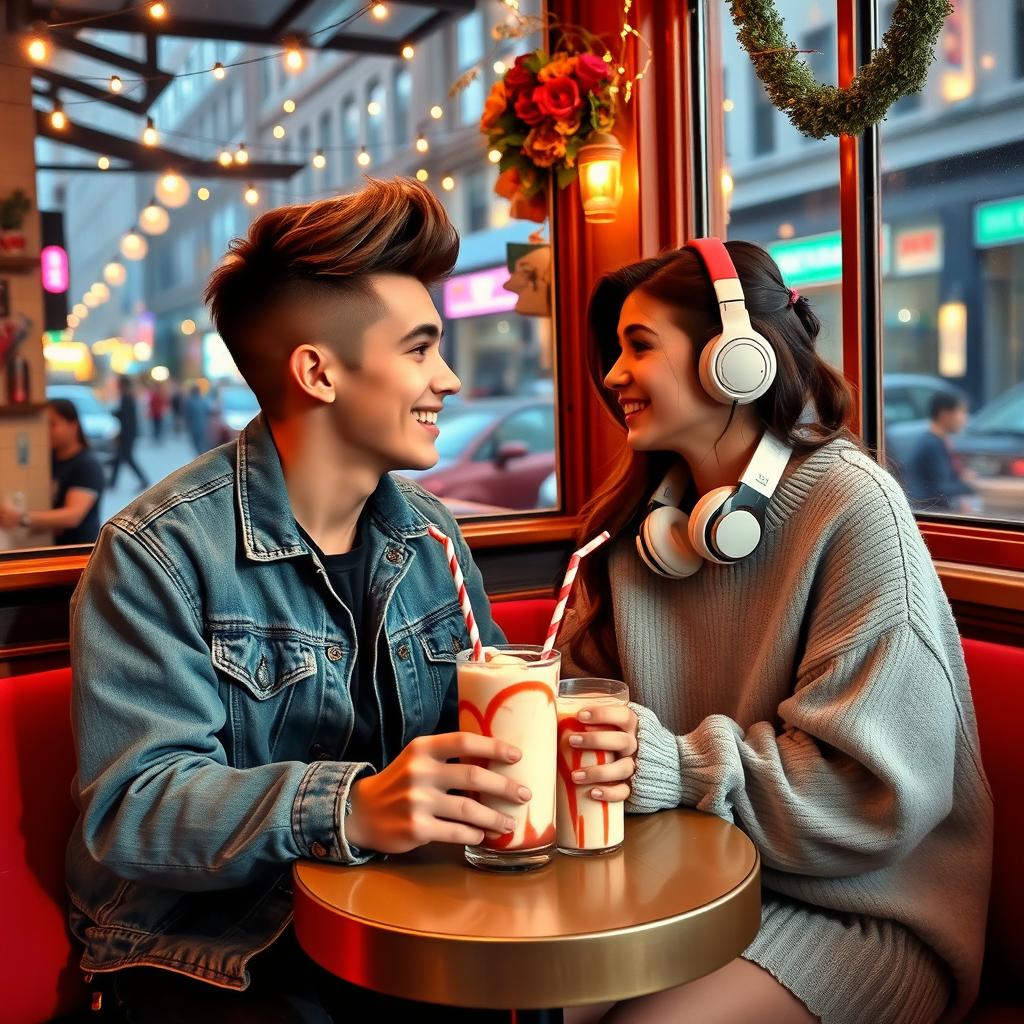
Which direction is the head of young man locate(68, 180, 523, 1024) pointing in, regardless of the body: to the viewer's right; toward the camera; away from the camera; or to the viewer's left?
to the viewer's right

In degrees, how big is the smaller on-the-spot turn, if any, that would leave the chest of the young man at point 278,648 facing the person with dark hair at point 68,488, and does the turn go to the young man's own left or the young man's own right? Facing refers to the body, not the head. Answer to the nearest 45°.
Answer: approximately 135° to the young man's own left

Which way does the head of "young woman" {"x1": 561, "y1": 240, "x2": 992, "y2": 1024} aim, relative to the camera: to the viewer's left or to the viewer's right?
to the viewer's left

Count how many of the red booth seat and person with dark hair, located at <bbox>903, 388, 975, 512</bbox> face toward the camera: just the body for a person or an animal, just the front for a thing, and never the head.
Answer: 1

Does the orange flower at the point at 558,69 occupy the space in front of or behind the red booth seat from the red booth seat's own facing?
behind
